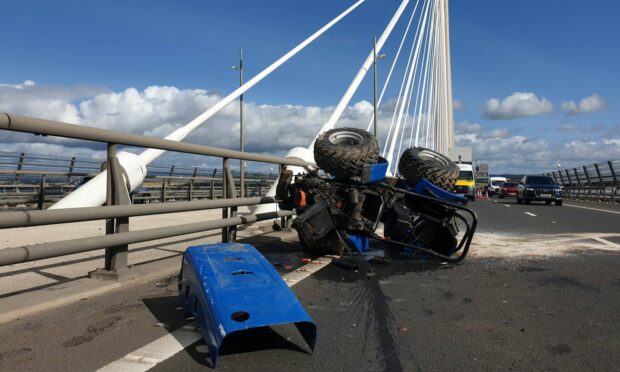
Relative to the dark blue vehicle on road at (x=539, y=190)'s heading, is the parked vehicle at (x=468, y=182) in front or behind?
behind

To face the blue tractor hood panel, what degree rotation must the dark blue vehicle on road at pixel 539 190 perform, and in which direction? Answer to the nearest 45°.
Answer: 0° — it already faces it

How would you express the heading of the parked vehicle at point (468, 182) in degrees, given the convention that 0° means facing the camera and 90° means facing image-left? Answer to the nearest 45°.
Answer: approximately 0°

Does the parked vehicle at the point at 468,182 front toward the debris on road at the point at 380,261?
yes

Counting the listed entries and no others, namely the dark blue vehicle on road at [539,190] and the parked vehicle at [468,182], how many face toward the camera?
2

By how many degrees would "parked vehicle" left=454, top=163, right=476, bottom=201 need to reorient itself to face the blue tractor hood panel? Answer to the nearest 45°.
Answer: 0° — it already faces it

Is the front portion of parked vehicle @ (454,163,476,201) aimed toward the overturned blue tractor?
yes

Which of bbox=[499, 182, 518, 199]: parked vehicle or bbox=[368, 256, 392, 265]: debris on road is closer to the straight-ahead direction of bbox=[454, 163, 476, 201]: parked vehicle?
the debris on road

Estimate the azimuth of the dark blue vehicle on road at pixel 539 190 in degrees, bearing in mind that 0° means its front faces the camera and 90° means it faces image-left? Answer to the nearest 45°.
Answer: approximately 0°

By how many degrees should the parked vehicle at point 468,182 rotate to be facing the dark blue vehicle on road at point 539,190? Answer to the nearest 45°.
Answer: approximately 45° to its left

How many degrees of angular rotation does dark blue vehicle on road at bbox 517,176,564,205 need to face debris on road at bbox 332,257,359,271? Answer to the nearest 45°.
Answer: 0° — it already faces it
